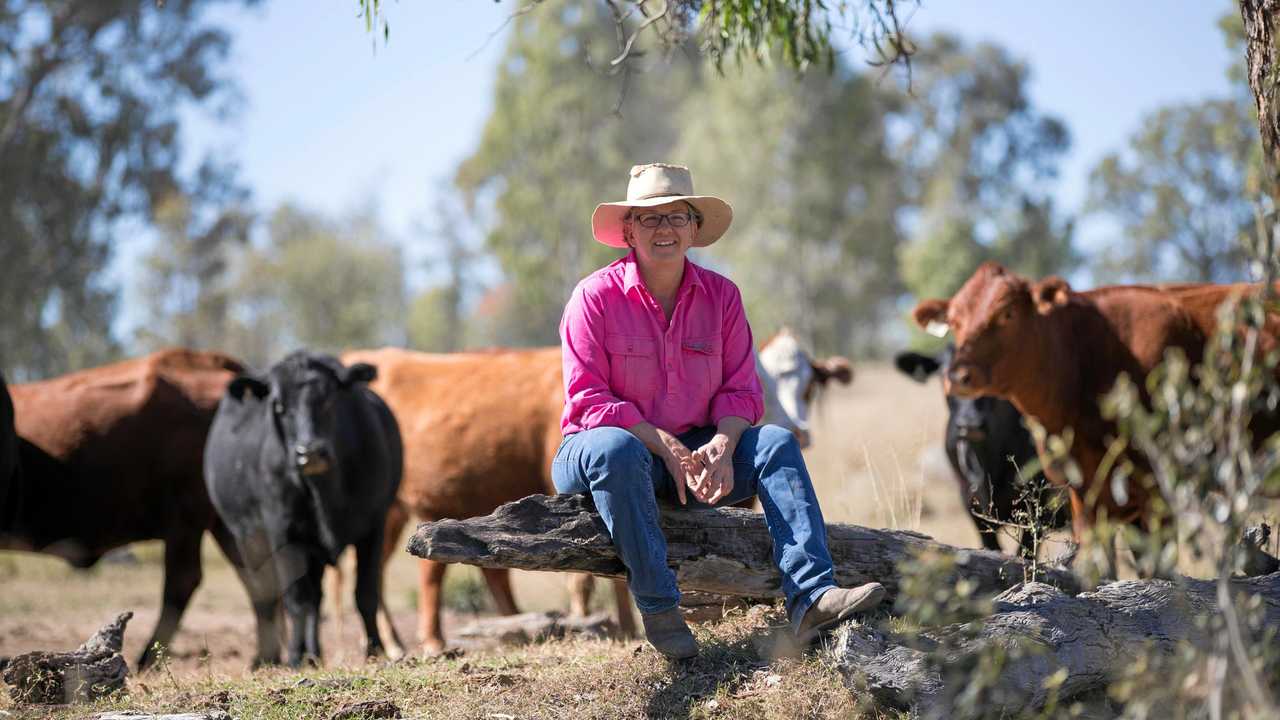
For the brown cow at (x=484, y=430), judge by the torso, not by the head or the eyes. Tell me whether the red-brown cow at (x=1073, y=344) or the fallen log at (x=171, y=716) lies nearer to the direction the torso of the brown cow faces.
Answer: the red-brown cow

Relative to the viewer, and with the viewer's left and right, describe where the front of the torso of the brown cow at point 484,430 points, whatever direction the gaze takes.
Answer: facing to the right of the viewer

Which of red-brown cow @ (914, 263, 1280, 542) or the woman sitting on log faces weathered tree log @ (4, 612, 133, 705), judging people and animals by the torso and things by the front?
the red-brown cow

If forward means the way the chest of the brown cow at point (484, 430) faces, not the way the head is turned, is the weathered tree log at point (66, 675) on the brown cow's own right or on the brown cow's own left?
on the brown cow's own right

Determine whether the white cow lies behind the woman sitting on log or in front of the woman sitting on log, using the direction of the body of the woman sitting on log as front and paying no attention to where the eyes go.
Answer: behind

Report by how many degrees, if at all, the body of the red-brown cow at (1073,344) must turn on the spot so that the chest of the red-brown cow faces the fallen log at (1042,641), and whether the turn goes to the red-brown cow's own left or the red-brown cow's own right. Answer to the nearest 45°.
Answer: approximately 45° to the red-brown cow's own left
